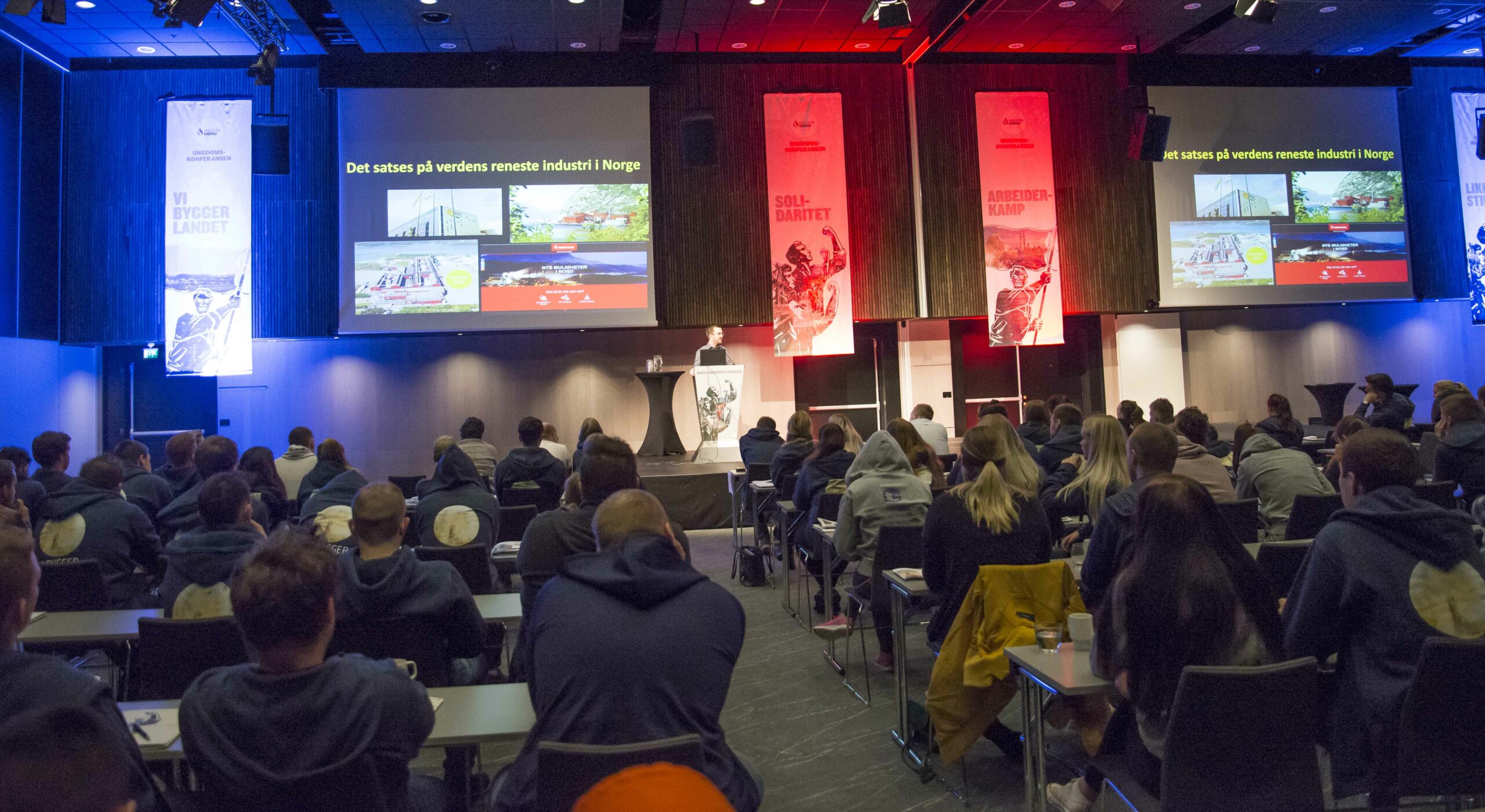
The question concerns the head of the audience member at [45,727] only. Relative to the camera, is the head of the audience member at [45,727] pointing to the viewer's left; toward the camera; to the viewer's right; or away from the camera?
away from the camera

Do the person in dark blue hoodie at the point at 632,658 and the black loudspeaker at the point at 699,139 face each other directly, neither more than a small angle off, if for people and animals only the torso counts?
yes

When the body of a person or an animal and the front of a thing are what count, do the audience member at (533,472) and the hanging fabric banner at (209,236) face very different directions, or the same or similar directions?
very different directions

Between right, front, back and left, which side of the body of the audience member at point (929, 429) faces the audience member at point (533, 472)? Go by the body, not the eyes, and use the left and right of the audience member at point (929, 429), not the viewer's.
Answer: left

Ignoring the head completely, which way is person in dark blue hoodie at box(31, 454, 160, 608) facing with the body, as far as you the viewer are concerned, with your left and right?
facing away from the viewer and to the right of the viewer

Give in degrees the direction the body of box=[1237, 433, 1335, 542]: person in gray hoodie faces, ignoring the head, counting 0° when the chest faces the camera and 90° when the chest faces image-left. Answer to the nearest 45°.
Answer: approximately 135°

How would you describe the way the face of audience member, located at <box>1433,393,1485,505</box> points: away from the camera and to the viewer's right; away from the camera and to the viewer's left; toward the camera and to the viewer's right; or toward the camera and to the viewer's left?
away from the camera and to the viewer's left

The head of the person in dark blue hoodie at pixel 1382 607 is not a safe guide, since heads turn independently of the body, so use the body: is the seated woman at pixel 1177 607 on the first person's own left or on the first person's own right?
on the first person's own left

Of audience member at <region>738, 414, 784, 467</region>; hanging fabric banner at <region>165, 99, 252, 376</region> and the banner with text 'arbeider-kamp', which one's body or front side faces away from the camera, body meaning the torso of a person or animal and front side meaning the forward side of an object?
the audience member

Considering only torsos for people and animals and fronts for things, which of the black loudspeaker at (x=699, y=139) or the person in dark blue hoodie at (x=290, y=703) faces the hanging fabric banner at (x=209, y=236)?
the person in dark blue hoodie

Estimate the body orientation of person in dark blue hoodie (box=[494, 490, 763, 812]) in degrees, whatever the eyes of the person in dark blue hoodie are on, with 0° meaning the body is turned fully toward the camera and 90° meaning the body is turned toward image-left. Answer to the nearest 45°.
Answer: approximately 180°

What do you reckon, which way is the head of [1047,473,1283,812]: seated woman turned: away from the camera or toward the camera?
away from the camera

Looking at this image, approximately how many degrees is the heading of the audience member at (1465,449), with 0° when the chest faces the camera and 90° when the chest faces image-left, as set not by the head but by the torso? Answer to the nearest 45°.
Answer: approximately 135°

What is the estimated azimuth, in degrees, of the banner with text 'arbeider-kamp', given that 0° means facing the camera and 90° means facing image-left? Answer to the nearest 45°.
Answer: approximately 0°

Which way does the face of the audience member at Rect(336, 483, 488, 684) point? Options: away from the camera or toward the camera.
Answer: away from the camera
